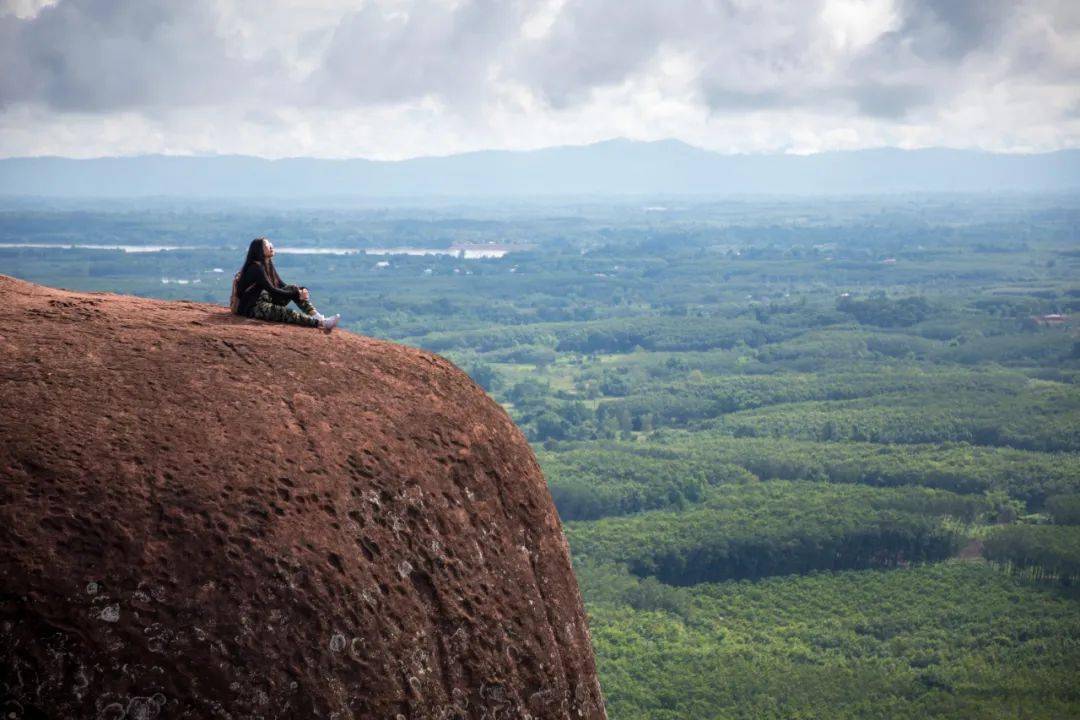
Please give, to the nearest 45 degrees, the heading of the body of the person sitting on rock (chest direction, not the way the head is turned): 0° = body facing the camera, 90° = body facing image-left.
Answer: approximately 270°
